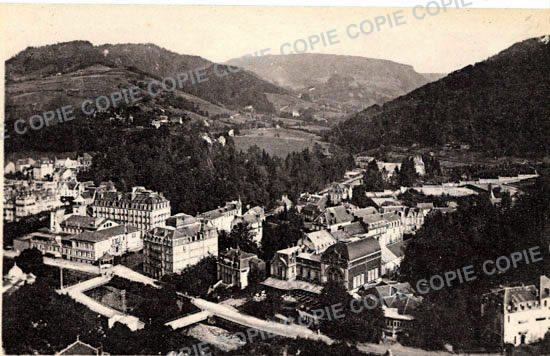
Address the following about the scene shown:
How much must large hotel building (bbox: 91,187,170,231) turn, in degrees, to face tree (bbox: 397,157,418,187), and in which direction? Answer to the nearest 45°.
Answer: approximately 135° to its left

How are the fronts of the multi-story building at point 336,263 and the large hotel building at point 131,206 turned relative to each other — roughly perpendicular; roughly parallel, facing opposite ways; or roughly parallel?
roughly parallel

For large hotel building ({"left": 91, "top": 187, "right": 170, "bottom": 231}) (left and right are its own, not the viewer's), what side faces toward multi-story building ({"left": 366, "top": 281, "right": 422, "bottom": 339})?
left

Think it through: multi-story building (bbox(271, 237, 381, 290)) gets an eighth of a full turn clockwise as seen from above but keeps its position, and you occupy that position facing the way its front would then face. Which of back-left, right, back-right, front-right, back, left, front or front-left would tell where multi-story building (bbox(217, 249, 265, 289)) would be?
front

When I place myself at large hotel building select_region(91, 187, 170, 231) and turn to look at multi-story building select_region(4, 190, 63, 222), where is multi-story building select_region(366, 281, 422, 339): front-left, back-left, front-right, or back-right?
back-left

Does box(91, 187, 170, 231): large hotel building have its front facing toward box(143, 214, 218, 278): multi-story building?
no

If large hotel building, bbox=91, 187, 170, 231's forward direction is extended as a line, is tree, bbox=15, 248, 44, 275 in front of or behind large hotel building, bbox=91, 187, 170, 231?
in front

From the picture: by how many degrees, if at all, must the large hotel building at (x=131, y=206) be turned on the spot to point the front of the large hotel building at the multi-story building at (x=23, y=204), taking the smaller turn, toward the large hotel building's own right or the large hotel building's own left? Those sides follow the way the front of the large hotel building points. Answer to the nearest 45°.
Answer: approximately 45° to the large hotel building's own right

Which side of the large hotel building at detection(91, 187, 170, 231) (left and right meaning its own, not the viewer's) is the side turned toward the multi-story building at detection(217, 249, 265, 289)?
left

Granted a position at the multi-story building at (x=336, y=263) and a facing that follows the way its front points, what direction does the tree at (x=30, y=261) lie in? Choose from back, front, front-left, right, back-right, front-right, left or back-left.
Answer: front-right

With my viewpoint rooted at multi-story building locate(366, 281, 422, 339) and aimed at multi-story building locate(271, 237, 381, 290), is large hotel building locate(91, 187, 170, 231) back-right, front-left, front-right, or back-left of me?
front-left

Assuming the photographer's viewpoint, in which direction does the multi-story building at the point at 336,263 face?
facing the viewer and to the left of the viewer

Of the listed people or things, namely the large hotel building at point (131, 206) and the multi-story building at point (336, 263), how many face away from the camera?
0

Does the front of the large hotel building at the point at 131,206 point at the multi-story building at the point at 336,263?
no

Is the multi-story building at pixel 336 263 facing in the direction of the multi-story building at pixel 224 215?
no
